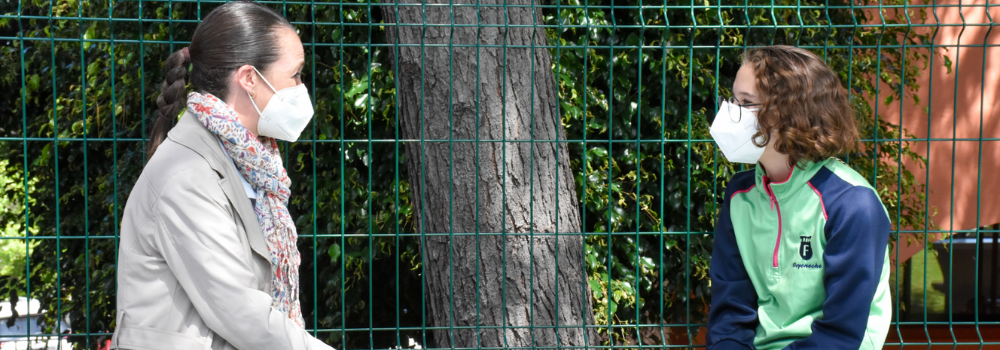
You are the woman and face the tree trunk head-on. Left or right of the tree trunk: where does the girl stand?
right

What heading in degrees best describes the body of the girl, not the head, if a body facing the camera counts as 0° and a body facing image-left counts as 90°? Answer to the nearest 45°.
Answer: approximately 45°

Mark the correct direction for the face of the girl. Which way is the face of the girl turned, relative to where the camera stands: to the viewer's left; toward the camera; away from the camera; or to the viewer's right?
to the viewer's left

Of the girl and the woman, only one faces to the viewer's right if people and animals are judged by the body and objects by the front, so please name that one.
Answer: the woman

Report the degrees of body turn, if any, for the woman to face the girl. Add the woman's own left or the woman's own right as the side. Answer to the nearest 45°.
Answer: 0° — they already face them

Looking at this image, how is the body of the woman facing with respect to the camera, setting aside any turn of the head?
to the viewer's right

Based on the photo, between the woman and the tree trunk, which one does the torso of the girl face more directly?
the woman

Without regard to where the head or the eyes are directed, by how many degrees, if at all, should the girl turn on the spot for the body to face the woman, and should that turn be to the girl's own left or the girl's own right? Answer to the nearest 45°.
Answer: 0° — they already face them

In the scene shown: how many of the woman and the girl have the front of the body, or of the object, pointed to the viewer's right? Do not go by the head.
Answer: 1

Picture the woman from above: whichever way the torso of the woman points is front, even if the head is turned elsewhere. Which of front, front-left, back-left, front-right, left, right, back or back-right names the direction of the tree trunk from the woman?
front-left

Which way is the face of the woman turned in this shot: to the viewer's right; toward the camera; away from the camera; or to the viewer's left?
to the viewer's right
